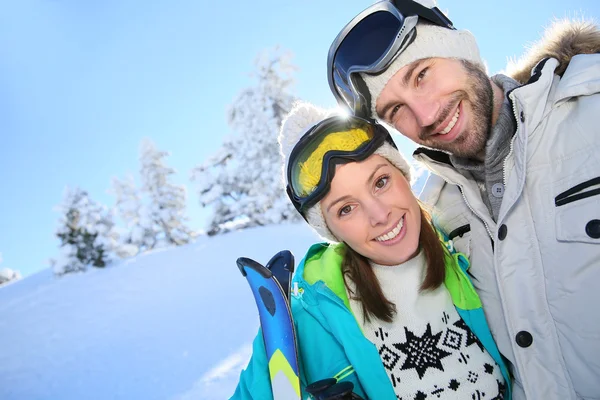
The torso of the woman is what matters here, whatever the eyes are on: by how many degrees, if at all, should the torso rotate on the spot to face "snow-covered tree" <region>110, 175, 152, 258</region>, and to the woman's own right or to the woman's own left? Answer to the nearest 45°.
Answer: approximately 135° to the woman's own right

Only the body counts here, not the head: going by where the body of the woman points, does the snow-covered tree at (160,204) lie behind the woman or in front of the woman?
behind

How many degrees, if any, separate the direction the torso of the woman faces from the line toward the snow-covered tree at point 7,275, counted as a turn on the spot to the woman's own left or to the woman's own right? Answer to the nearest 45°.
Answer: approximately 135° to the woman's own right

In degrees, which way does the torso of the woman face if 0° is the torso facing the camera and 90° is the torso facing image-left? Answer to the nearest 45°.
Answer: approximately 0°
